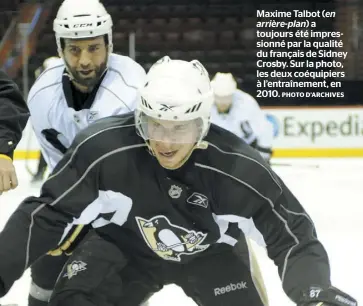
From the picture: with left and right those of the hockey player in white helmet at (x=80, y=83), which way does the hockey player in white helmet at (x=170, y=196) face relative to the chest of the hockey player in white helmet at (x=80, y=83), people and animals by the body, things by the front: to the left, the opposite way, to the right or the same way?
the same way

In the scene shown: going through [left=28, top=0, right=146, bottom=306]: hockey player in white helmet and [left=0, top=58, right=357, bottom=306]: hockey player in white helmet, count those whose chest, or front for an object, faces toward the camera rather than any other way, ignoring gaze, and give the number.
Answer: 2

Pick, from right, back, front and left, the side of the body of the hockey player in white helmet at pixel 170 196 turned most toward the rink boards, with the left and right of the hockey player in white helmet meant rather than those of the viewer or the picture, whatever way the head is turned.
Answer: back

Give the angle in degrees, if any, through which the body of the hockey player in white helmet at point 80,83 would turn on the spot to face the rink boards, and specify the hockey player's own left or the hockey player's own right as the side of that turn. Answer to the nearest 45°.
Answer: approximately 135° to the hockey player's own left

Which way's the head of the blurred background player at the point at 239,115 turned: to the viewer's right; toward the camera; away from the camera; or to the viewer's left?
toward the camera

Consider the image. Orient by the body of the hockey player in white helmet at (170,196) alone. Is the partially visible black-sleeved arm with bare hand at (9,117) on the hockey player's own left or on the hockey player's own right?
on the hockey player's own right

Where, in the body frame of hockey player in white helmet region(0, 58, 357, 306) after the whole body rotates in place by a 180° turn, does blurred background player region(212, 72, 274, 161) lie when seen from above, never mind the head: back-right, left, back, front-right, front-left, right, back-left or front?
front

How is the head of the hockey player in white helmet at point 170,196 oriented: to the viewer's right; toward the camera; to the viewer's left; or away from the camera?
toward the camera

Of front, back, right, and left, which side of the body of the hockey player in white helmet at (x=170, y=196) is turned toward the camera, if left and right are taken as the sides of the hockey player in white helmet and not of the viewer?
front

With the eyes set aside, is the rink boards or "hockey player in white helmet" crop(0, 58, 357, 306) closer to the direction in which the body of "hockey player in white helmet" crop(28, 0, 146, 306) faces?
the hockey player in white helmet

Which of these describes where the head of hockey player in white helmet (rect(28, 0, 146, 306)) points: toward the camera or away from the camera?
toward the camera

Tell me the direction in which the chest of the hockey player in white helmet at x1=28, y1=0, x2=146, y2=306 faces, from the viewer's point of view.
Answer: toward the camera
